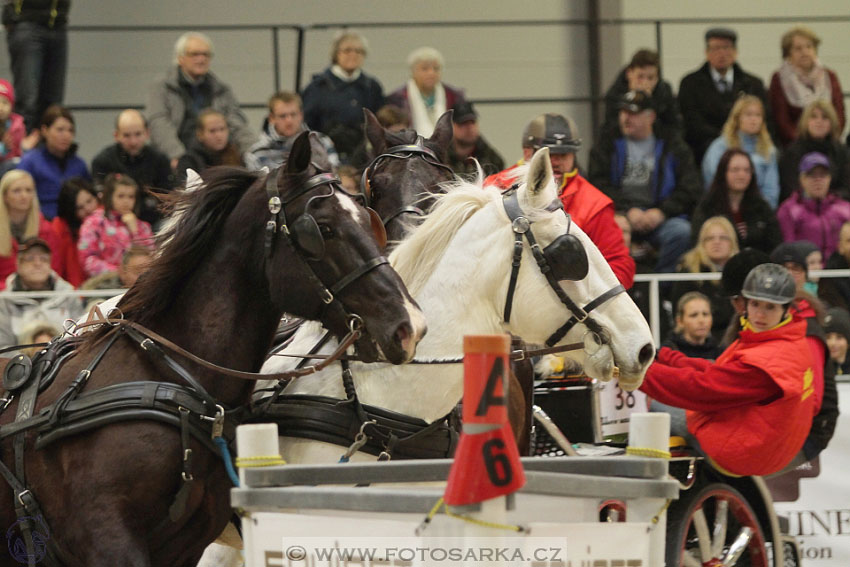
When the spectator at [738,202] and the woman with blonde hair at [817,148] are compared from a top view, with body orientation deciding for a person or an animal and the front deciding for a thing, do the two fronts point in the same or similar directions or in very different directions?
same or similar directions

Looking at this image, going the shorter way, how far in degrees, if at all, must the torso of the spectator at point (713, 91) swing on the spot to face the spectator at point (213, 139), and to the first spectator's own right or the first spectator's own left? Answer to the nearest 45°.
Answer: approximately 45° to the first spectator's own right

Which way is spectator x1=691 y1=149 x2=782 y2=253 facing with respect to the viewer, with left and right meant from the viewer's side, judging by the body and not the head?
facing the viewer

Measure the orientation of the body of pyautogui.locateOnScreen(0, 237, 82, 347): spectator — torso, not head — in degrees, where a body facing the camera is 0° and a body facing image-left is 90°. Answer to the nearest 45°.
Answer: approximately 0°

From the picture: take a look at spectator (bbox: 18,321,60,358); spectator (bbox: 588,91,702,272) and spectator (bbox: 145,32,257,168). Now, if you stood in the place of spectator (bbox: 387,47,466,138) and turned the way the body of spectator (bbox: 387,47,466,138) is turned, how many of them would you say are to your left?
1

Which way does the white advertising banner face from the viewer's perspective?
toward the camera

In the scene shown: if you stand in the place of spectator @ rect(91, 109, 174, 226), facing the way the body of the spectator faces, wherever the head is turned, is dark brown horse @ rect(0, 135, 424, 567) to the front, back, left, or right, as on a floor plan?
front

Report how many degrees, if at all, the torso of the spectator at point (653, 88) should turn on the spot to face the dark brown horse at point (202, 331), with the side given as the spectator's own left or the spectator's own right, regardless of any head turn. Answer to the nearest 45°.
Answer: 0° — they already face it

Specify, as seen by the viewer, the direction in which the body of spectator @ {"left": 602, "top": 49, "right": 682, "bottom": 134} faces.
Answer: toward the camera

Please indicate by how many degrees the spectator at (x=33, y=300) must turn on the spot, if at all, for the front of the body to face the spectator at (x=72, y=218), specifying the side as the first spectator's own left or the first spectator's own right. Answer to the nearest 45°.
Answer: approximately 180°

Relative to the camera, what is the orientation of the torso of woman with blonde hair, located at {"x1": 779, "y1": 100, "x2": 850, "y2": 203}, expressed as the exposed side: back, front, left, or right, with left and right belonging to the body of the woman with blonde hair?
front

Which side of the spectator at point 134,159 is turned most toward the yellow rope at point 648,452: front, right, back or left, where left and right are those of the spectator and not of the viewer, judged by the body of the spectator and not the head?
front
